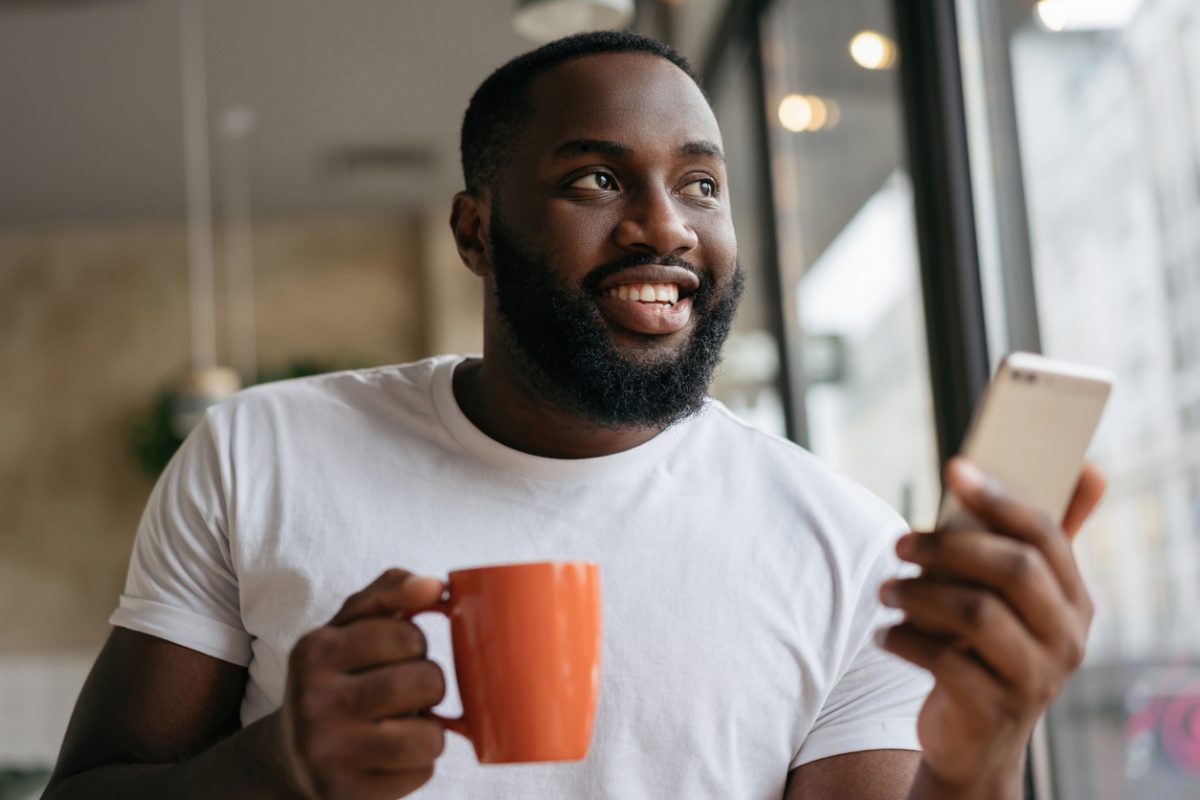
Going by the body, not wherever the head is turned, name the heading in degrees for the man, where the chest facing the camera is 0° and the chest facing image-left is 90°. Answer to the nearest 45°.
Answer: approximately 0°

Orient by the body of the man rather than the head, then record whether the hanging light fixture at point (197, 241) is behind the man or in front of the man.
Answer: behind

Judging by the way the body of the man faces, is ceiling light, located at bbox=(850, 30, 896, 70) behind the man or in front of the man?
behind

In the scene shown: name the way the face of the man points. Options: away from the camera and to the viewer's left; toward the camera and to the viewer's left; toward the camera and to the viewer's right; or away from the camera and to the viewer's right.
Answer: toward the camera and to the viewer's right

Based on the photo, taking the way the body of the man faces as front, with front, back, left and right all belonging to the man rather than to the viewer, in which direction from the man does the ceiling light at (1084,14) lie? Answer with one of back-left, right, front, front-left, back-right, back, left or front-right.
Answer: back-left

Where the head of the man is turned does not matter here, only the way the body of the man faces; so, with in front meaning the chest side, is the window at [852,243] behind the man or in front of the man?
behind
